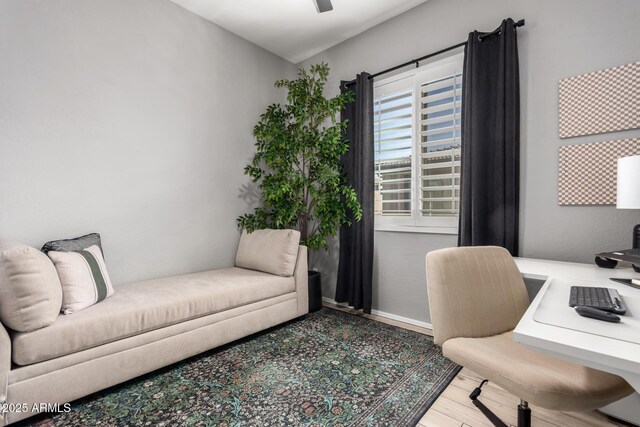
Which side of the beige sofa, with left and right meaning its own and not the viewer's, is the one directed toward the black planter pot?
left

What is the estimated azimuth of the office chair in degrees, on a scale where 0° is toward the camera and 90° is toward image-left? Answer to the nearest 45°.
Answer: approximately 315°

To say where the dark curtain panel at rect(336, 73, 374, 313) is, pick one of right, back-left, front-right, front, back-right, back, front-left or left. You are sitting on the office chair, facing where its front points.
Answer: back

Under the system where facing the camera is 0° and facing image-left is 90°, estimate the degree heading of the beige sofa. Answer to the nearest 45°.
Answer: approximately 315°

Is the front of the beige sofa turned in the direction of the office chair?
yes

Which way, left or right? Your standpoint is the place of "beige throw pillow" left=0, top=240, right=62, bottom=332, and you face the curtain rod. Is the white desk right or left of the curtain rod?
right
